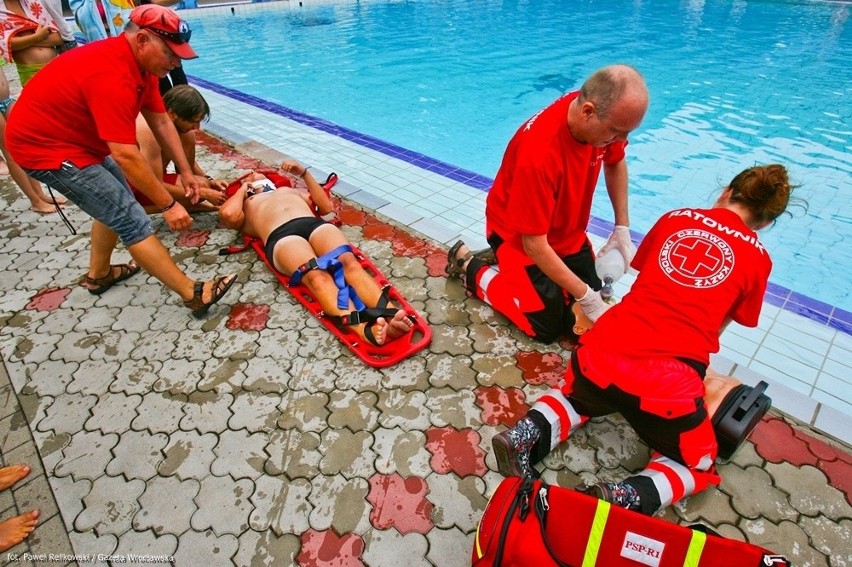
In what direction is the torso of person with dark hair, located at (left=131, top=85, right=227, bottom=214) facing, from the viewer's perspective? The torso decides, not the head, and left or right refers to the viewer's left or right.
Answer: facing the viewer and to the right of the viewer

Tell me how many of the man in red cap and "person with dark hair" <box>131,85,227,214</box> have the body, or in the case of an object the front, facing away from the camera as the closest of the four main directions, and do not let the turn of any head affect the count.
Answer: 0

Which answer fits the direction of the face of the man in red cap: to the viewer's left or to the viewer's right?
to the viewer's right

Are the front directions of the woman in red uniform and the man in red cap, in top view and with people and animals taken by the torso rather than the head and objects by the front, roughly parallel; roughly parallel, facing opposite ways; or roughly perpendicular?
roughly parallel

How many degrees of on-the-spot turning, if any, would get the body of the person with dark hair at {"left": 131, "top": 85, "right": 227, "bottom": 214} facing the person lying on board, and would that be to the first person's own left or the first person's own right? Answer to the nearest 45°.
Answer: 0° — they already face them

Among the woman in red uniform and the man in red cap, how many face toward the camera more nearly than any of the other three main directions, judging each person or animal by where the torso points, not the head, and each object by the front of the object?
0

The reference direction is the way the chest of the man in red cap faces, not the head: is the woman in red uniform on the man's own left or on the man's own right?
on the man's own right

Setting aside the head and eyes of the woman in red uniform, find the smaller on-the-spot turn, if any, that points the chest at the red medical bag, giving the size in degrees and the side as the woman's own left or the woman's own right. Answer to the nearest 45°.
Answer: approximately 135° to the woman's own right

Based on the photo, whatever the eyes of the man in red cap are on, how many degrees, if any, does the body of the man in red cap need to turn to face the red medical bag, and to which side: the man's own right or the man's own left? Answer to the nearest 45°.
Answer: approximately 90° to the man's own right

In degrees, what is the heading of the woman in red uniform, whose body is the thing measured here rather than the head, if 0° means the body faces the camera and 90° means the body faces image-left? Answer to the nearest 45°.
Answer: approximately 225°

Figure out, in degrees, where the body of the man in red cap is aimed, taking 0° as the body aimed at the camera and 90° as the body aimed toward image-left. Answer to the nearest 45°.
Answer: approximately 270°

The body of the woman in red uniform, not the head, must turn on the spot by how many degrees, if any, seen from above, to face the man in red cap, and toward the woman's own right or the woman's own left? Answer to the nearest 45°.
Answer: approximately 135° to the woman's own left

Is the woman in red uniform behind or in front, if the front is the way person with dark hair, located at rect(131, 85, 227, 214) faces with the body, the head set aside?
in front

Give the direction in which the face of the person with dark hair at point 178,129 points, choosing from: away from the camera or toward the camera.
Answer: toward the camera
